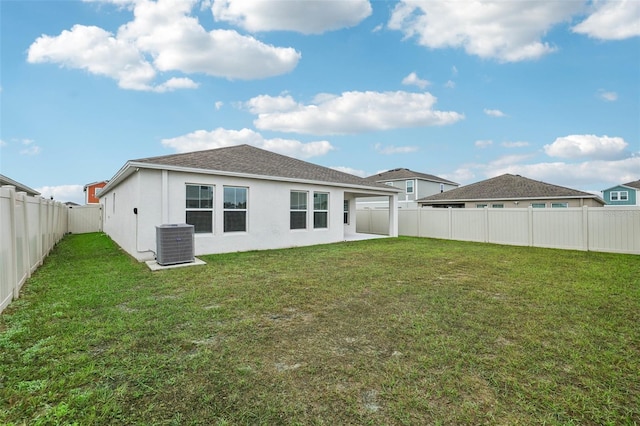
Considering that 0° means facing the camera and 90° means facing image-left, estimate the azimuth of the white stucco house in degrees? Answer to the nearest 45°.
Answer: approximately 135°

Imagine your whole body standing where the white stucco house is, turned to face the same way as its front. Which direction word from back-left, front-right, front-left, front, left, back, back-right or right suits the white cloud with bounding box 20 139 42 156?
front

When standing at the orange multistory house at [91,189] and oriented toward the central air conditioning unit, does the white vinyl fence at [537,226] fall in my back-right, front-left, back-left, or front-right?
front-left

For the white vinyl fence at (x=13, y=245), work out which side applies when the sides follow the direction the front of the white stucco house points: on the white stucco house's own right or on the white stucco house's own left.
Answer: on the white stucco house's own left
